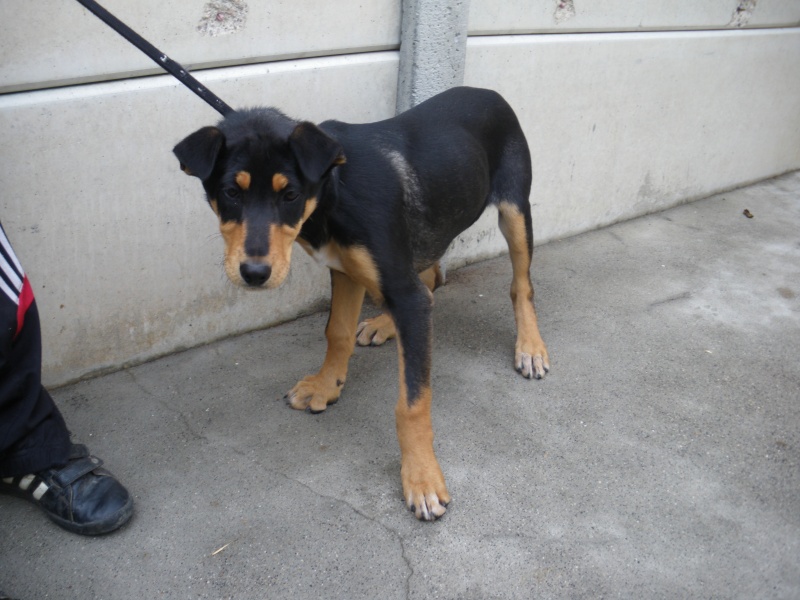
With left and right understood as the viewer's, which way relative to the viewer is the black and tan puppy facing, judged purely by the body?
facing the viewer and to the left of the viewer
